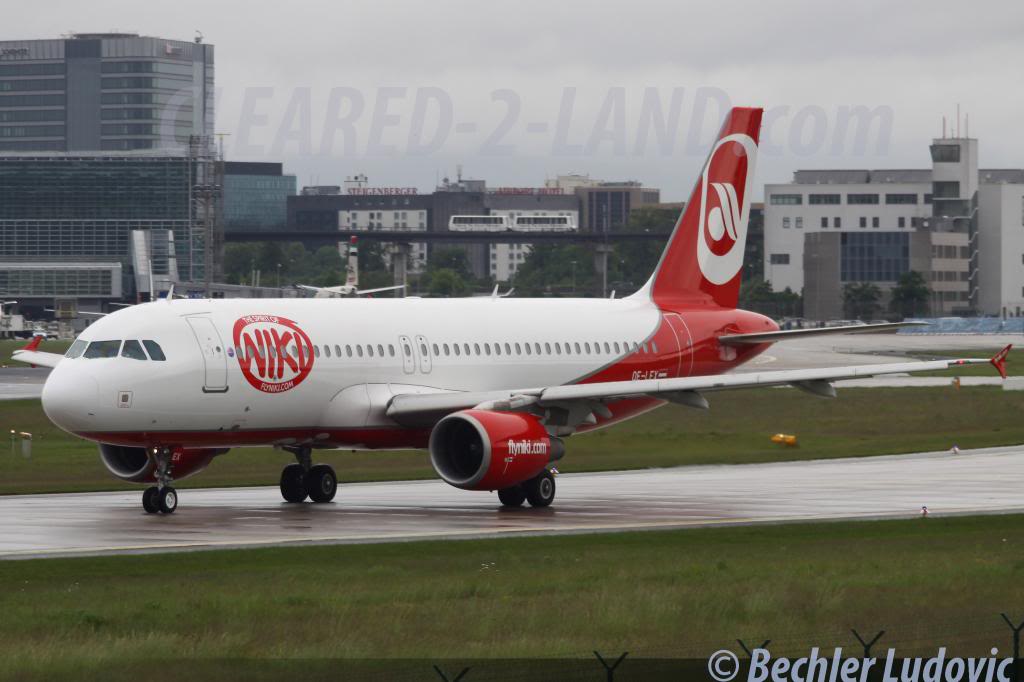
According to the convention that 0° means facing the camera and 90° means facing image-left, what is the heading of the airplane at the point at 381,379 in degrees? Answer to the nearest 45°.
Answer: approximately 45°
